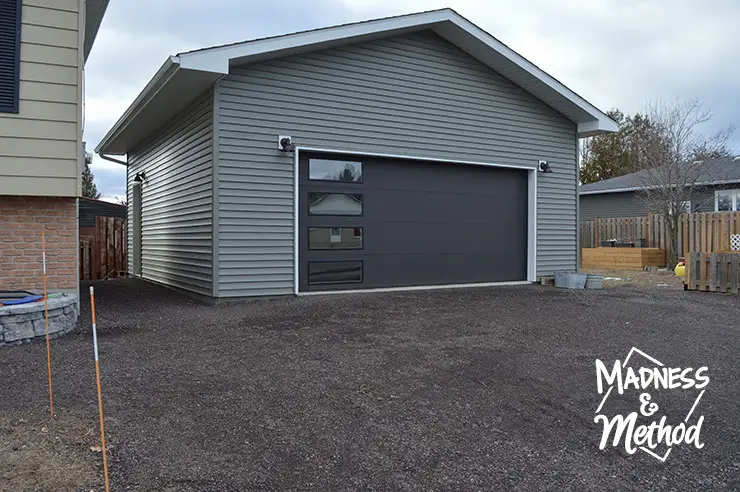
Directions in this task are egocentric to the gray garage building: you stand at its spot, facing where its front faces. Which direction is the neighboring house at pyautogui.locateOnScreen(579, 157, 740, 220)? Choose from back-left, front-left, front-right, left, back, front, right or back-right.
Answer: left

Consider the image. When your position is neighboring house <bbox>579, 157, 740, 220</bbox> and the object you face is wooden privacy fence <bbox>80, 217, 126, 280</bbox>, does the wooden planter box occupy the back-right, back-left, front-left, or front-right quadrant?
front-left

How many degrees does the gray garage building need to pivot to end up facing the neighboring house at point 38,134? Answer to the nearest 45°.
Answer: approximately 90° to its right

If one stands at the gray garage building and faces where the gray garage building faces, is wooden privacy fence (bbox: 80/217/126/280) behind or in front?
behind

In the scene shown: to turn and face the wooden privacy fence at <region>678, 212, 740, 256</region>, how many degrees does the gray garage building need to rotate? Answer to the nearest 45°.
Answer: approximately 90° to its left

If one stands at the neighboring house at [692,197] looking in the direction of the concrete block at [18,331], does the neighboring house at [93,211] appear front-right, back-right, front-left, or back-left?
front-right

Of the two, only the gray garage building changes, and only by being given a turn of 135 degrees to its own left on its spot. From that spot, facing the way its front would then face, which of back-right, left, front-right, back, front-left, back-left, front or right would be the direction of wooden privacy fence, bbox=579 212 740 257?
front-right

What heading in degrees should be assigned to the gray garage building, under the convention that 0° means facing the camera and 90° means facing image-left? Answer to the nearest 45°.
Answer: approximately 315°

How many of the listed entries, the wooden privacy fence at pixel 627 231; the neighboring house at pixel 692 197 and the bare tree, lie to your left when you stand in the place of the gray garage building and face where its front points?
3

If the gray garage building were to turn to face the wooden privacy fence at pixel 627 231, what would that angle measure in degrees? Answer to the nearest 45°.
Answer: approximately 90° to its left

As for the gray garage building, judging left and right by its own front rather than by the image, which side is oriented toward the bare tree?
left

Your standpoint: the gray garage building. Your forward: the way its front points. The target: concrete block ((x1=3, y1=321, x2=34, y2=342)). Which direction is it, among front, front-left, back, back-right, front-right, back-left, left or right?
right

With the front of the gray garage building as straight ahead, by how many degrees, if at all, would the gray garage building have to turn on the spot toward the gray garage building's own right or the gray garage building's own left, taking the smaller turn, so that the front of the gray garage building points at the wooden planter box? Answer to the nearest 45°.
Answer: approximately 90° to the gray garage building's own left
